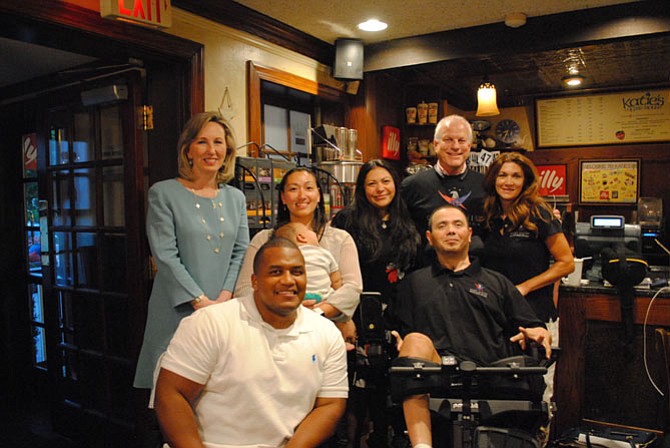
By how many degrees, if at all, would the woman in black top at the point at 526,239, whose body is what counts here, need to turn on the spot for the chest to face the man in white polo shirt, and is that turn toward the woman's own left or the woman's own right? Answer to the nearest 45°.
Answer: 0° — they already face them

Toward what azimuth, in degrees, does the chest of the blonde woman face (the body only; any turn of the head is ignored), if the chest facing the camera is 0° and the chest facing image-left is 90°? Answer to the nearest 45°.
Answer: approximately 315°

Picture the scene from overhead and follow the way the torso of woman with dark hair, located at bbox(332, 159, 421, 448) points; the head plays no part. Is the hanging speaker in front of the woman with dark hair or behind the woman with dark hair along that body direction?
behind

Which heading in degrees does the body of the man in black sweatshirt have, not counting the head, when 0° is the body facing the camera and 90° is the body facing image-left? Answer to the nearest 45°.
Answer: approximately 0°

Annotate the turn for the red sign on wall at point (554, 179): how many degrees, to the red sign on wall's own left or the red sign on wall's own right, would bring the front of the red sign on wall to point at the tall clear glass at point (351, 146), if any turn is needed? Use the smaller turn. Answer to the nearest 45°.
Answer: approximately 45° to the red sign on wall's own right
